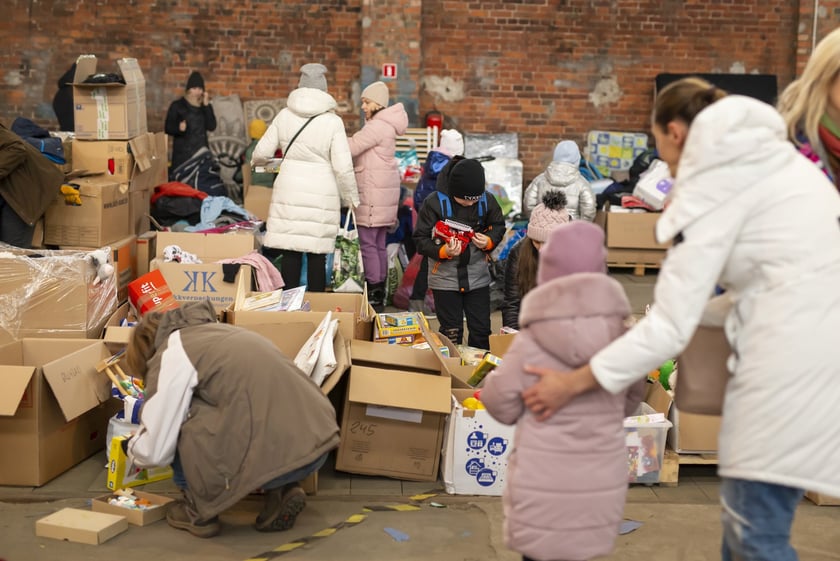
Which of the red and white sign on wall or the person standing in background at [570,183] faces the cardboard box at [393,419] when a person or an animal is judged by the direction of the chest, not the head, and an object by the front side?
the red and white sign on wall

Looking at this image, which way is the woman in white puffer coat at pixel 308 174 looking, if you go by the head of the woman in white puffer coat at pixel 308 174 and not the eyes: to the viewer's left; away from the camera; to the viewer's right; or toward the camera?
away from the camera

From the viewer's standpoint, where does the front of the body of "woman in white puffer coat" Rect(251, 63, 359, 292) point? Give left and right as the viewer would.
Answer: facing away from the viewer

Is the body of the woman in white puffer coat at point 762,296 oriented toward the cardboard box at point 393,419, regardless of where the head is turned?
yes

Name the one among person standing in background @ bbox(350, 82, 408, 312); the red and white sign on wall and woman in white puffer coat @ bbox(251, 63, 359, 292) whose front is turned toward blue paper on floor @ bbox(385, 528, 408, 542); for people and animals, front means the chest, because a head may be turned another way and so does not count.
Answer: the red and white sign on wall

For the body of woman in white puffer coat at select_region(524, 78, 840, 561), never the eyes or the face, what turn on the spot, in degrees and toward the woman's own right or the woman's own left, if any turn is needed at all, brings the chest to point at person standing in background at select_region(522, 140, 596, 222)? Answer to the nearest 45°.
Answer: approximately 45° to the woman's own right

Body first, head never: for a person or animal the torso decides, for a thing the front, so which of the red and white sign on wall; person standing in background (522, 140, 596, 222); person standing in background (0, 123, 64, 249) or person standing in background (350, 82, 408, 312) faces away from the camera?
person standing in background (522, 140, 596, 222)

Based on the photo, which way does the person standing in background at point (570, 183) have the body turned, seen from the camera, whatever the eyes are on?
away from the camera
